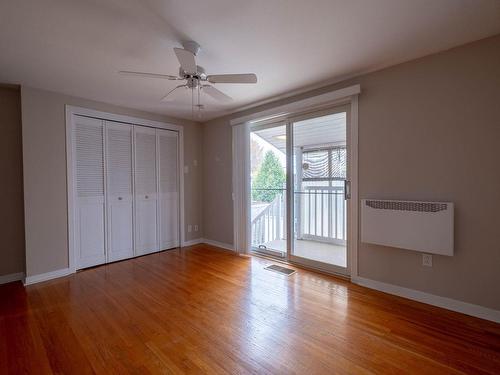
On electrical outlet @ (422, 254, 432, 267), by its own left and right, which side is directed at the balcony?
right

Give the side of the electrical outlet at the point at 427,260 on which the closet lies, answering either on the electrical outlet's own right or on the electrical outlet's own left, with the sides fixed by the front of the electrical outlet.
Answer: on the electrical outlet's own right

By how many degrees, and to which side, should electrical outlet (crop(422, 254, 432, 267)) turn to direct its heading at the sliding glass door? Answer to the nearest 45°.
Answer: approximately 90° to its right

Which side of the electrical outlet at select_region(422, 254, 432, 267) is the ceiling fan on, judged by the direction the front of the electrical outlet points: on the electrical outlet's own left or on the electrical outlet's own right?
on the electrical outlet's own right
